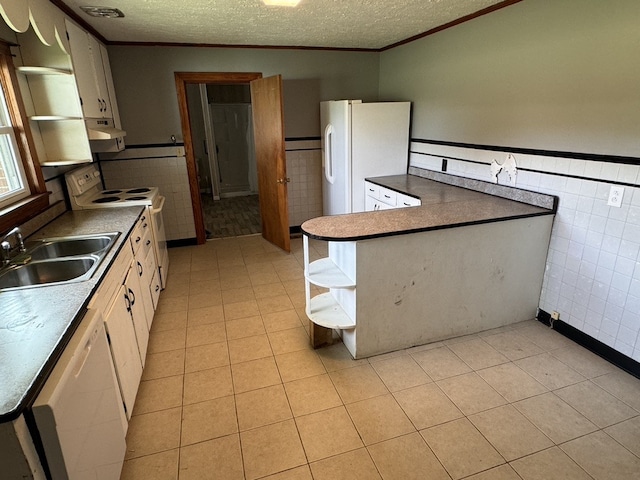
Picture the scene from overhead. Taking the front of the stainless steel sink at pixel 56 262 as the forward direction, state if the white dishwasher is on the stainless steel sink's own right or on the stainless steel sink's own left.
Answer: on the stainless steel sink's own right

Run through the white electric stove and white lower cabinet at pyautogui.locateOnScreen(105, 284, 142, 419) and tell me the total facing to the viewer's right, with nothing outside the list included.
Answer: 2

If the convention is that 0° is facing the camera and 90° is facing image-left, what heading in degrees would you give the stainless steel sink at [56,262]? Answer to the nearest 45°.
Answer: approximately 270°

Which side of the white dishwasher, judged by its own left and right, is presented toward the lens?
right

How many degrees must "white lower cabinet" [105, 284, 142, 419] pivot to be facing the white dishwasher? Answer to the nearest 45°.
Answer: approximately 90° to its right

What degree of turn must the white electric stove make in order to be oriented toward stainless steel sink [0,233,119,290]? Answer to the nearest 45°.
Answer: approximately 90° to its right

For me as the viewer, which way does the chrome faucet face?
facing to the right of the viewer

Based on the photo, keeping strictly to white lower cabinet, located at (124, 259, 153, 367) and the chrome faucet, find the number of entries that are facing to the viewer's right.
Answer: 2

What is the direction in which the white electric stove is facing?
to the viewer's right

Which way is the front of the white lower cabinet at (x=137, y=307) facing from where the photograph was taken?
facing to the right of the viewer

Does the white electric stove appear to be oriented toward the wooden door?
yes

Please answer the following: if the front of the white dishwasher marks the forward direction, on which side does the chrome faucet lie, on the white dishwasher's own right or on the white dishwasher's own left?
on the white dishwasher's own left

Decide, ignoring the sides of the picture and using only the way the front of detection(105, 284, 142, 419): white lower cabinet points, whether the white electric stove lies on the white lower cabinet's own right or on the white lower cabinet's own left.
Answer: on the white lower cabinet's own left
